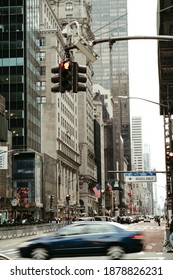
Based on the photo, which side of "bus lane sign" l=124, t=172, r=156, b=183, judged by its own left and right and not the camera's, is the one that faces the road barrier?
front

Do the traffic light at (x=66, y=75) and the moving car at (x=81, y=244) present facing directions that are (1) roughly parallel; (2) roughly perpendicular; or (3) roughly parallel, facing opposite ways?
roughly perpendicular

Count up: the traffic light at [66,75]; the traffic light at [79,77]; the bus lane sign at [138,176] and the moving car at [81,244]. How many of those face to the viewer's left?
1

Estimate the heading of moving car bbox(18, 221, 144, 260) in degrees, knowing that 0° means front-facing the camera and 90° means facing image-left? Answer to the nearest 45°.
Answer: approximately 90°

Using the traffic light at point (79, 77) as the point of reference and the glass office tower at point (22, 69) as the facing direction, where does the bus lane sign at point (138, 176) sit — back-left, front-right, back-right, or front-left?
front-right

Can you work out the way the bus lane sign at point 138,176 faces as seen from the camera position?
facing the viewer

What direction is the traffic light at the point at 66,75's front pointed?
toward the camera

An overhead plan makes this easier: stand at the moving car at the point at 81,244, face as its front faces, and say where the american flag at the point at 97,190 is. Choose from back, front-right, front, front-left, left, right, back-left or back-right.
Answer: right

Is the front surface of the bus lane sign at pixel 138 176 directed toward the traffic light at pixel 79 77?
yes
